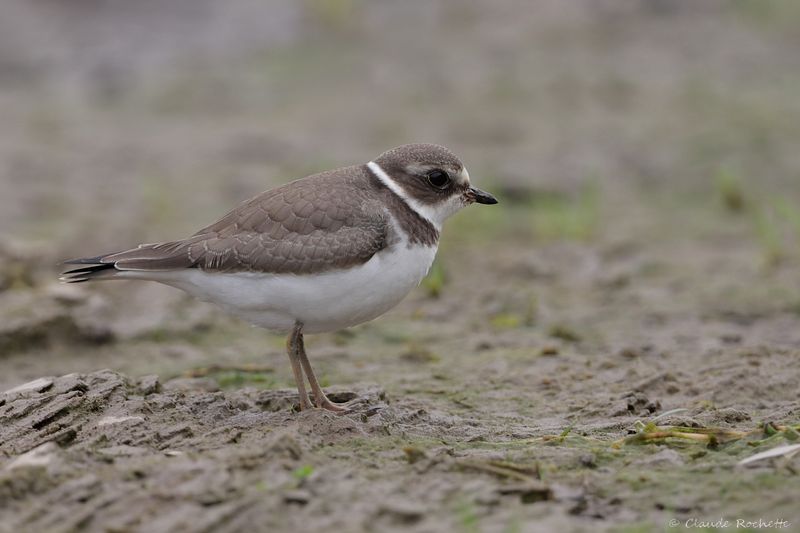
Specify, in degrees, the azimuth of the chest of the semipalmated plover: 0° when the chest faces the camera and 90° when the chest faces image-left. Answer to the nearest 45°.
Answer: approximately 270°
